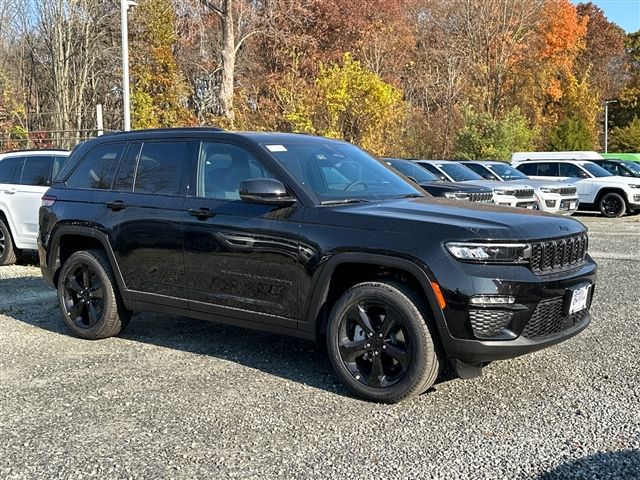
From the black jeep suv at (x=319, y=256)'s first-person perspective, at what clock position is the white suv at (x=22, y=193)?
The white suv is roughly at 6 o'clock from the black jeep suv.

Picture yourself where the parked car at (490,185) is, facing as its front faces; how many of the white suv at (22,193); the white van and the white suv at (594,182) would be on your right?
1

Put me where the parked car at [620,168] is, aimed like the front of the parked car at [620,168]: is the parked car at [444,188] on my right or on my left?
on my right

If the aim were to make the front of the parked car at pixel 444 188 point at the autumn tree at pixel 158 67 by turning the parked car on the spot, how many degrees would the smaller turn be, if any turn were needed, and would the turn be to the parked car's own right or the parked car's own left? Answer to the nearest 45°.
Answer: approximately 180°

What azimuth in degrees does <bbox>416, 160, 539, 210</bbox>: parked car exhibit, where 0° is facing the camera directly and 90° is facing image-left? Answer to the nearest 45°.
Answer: approximately 315°

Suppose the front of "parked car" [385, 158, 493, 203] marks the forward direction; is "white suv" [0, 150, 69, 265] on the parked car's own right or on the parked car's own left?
on the parked car's own right

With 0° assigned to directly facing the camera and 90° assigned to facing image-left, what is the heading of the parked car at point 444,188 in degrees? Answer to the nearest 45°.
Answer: approximately 315°

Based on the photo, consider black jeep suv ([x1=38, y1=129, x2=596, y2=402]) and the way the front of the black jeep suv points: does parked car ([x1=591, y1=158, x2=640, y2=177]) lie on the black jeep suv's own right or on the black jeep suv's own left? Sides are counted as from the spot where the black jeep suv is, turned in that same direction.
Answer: on the black jeep suv's own left

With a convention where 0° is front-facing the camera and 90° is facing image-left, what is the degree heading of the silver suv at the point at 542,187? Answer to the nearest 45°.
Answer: approximately 315°

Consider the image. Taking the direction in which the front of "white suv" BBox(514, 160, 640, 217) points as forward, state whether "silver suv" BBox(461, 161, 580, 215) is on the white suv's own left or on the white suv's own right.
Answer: on the white suv's own right
